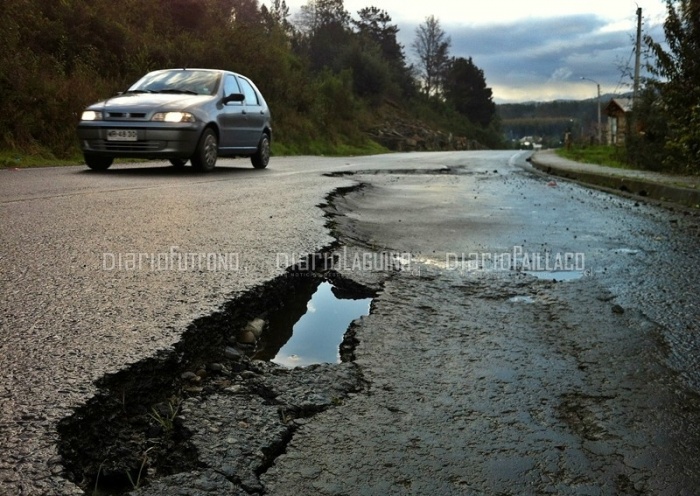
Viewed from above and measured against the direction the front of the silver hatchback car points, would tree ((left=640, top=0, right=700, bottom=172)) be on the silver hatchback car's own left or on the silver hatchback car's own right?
on the silver hatchback car's own left

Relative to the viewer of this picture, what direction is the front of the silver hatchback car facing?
facing the viewer and to the left of the viewer

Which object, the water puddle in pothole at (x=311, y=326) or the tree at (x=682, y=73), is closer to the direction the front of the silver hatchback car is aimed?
the water puddle in pothole

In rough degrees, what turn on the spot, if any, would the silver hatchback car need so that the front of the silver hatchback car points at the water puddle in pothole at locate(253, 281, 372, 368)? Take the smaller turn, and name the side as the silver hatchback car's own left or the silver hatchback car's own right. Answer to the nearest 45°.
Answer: approximately 45° to the silver hatchback car's own left

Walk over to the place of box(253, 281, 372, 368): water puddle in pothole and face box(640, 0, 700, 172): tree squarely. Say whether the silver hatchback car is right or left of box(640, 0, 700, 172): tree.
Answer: left
